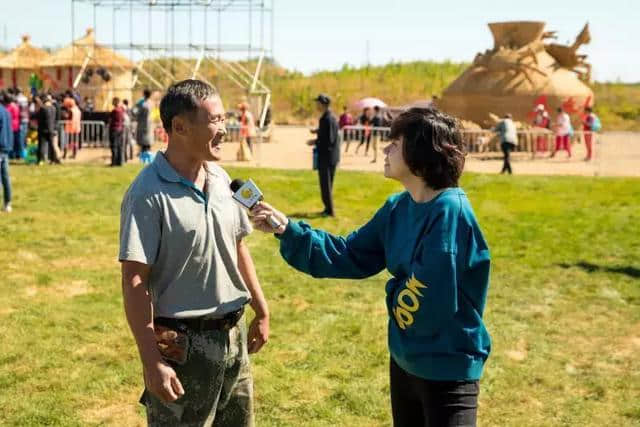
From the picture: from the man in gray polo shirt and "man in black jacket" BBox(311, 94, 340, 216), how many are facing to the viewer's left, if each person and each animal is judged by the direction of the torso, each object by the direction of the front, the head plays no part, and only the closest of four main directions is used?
1

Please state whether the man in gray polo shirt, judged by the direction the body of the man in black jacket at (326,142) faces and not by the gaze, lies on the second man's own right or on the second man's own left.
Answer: on the second man's own left

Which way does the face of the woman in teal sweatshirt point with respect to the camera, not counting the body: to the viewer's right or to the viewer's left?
to the viewer's left

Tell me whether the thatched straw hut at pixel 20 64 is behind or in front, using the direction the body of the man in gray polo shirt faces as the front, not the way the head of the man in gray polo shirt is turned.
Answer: behind

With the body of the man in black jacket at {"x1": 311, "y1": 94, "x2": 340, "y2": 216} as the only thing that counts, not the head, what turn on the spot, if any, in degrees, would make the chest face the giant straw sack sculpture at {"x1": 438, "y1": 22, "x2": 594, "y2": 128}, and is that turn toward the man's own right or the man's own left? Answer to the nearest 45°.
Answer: approximately 90° to the man's own right

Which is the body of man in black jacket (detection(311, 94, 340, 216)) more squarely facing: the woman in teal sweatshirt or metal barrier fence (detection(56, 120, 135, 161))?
the metal barrier fence

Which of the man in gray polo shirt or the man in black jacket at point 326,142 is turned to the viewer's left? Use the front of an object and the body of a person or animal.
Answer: the man in black jacket

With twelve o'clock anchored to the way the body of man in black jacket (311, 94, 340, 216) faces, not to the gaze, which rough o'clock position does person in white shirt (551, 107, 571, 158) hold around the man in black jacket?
The person in white shirt is roughly at 4 o'clock from the man in black jacket.

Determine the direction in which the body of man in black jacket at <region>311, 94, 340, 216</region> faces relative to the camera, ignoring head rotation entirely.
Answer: to the viewer's left

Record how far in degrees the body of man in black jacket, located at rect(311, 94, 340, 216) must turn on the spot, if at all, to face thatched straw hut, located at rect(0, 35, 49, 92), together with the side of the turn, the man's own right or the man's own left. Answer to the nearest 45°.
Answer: approximately 45° to the man's own right

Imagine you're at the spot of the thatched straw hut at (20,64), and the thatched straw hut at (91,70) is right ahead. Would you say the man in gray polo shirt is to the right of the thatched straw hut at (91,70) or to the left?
right

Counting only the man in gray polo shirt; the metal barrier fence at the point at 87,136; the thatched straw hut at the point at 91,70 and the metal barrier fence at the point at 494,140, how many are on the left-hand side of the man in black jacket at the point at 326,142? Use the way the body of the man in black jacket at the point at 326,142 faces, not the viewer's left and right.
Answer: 1

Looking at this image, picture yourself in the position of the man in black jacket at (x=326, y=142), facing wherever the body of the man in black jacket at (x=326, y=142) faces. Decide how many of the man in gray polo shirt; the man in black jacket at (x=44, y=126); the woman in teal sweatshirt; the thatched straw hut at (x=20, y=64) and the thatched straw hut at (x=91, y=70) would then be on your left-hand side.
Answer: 2

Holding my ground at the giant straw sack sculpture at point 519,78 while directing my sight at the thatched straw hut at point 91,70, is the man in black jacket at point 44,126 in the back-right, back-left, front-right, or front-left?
front-left

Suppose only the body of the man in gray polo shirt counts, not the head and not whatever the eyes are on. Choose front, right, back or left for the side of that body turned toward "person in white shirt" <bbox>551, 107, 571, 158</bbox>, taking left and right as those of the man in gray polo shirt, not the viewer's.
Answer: left

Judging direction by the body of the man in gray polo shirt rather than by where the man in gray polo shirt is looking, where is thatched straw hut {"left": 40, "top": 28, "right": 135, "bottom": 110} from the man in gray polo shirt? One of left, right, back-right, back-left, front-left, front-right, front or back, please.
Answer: back-left
